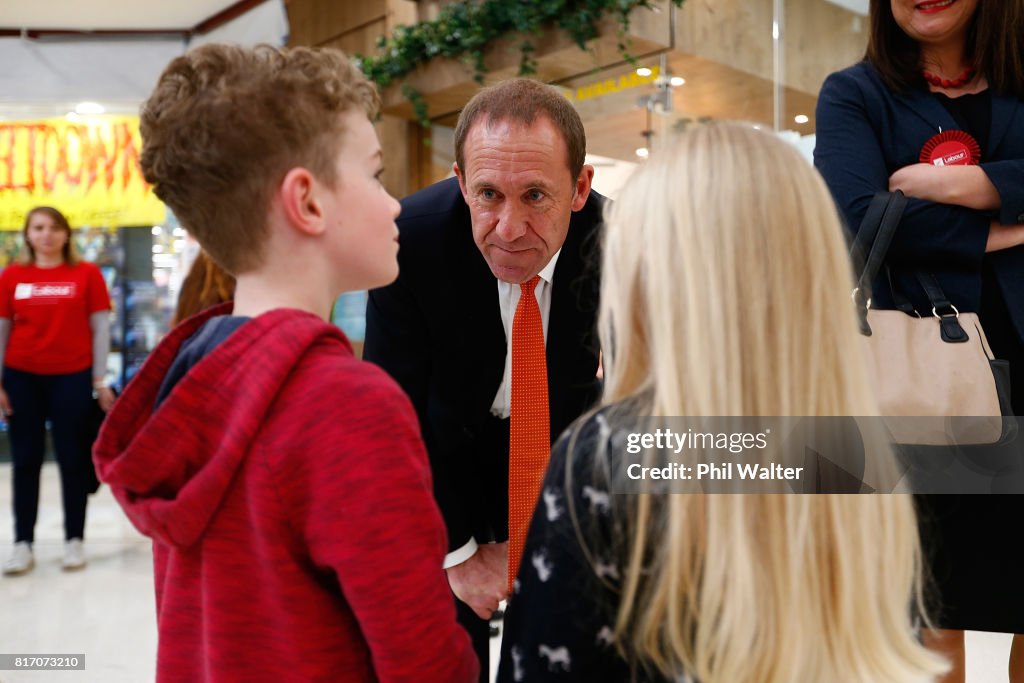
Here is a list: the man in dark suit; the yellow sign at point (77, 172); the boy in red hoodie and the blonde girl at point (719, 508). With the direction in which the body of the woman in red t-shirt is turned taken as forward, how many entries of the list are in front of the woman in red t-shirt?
3

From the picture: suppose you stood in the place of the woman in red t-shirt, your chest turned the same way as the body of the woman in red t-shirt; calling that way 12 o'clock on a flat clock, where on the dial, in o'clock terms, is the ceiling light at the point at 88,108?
The ceiling light is roughly at 6 o'clock from the woman in red t-shirt.

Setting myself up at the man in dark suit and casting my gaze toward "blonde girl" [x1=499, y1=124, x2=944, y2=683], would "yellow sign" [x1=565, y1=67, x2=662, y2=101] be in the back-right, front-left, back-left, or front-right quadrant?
back-left

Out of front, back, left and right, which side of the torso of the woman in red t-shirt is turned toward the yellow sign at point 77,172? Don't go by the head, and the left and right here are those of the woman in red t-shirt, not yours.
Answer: back

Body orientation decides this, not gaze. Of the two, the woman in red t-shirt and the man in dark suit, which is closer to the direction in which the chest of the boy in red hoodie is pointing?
the man in dark suit

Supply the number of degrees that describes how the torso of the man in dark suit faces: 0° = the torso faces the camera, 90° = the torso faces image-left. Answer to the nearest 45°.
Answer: approximately 0°

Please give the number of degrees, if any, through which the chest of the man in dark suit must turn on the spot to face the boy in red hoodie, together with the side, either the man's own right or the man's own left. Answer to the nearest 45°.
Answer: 0° — they already face them

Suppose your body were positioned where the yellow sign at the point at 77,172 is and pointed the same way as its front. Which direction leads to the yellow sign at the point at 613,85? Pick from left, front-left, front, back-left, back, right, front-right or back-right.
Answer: front-left

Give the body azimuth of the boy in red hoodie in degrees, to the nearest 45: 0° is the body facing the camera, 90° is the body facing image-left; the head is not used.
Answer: approximately 225°

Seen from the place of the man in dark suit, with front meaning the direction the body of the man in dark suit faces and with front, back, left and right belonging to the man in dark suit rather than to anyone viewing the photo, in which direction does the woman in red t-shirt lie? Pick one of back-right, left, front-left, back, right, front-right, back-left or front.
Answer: back-right

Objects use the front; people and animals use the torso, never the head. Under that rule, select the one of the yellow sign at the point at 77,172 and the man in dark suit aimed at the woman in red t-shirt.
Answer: the yellow sign

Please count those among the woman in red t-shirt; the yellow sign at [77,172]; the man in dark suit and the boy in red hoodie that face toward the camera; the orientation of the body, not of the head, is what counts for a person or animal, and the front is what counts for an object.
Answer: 3
